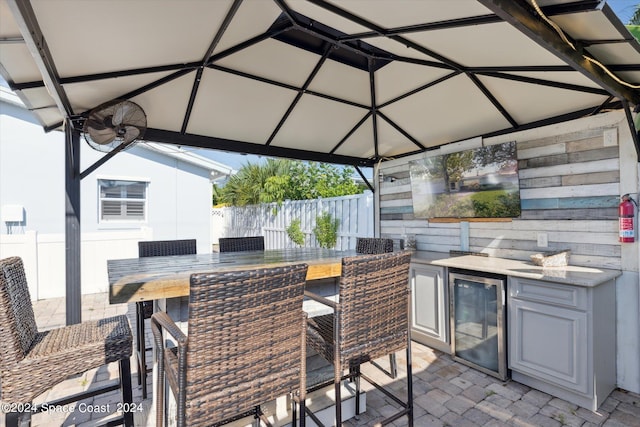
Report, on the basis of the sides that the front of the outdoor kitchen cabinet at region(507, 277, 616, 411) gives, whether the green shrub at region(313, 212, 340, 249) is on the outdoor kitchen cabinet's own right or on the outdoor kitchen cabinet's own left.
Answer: on the outdoor kitchen cabinet's own right

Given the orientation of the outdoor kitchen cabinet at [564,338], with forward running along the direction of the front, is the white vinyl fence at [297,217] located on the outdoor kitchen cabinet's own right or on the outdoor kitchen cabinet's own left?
on the outdoor kitchen cabinet's own right

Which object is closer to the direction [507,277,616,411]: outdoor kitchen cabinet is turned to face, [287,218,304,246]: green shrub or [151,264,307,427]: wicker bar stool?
the wicker bar stool

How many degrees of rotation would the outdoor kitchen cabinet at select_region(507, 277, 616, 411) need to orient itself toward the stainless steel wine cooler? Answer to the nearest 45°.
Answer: approximately 45° to its right

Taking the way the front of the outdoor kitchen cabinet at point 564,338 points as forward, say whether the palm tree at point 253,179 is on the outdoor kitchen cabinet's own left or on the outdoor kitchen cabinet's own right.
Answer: on the outdoor kitchen cabinet's own right

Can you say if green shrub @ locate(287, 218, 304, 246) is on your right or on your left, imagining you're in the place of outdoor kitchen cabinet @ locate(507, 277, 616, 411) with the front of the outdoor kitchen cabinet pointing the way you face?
on your right

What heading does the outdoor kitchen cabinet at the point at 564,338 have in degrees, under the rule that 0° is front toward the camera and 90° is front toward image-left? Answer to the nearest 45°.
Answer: approximately 45°

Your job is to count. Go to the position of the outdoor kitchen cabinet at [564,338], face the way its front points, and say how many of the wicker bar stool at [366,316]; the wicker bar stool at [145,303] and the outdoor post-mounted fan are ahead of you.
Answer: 3

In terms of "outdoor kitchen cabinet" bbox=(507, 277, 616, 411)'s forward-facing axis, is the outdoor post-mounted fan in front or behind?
in front

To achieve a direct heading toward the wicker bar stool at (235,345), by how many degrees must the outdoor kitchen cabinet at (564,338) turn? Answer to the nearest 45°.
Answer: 0° — it already faces it

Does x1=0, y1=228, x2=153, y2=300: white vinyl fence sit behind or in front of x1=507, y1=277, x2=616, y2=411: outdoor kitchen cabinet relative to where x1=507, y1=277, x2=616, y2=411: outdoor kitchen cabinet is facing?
in front

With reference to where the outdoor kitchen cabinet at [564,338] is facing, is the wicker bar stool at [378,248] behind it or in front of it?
in front
